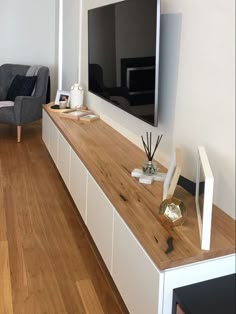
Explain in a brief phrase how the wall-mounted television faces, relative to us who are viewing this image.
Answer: facing the viewer and to the left of the viewer

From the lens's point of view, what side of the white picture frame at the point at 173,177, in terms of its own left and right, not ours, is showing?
left

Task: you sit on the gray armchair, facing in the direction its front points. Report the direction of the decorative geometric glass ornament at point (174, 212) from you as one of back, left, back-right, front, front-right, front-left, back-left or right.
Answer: front-left

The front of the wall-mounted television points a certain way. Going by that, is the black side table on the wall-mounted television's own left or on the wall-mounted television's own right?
on the wall-mounted television's own left

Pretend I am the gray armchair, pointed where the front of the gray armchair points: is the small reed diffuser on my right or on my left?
on my left

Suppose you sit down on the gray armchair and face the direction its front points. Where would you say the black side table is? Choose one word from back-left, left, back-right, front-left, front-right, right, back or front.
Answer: front-left

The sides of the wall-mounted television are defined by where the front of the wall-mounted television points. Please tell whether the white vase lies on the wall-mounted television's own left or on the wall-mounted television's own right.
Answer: on the wall-mounted television's own right

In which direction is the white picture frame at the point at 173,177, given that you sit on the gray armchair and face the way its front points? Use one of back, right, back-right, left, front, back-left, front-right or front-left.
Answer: front-left
